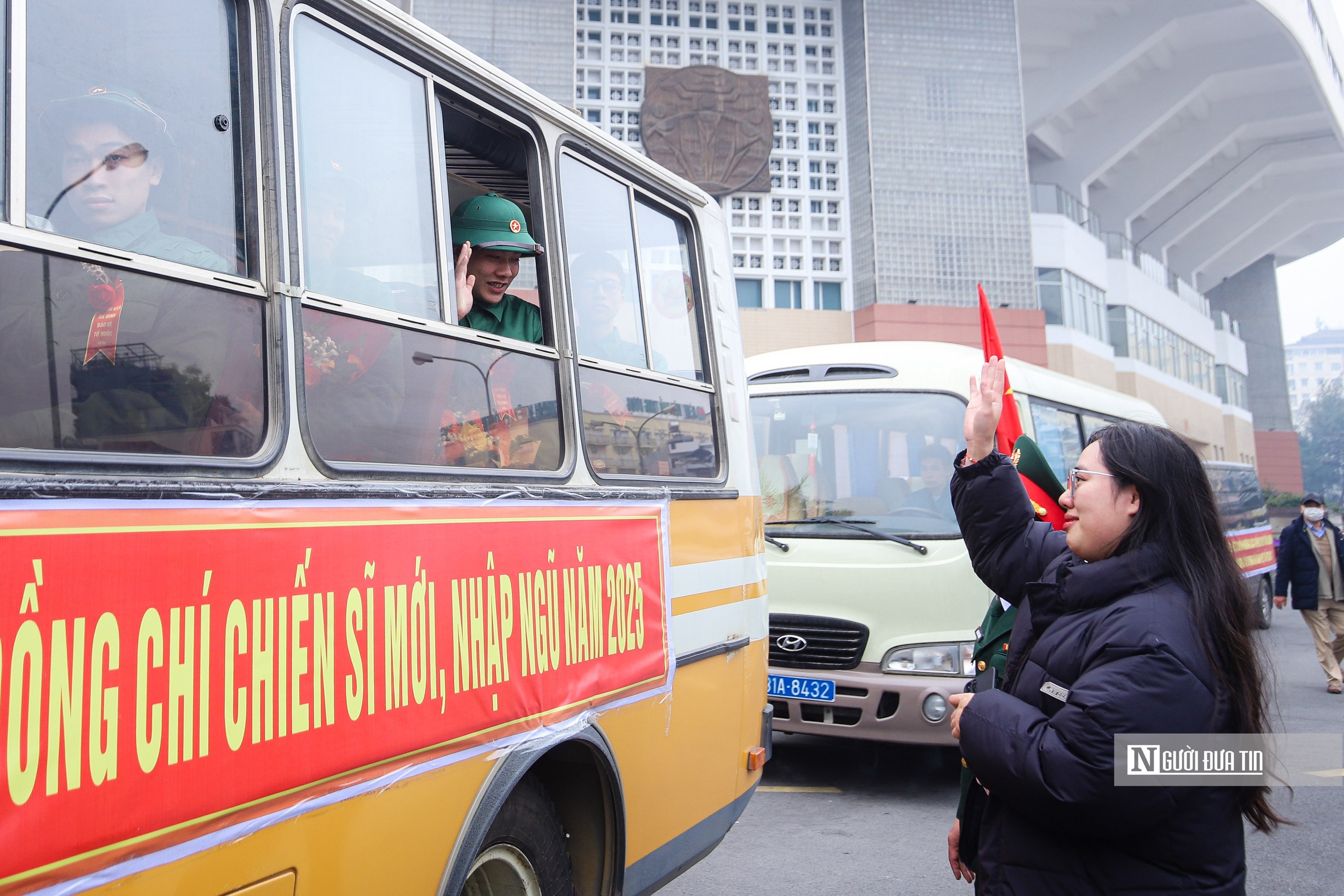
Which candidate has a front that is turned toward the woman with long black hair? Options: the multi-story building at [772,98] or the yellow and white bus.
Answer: the multi-story building

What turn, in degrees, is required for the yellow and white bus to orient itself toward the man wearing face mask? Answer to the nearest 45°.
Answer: approximately 180°

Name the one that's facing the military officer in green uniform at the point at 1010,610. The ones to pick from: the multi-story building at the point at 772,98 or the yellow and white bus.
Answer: the multi-story building

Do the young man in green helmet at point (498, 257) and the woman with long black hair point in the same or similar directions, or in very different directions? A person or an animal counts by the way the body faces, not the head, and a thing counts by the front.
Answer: very different directions

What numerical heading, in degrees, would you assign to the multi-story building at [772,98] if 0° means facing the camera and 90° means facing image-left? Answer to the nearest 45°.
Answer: approximately 0°

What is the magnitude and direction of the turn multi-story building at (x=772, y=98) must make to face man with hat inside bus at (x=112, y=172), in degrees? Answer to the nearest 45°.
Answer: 0° — it already faces them

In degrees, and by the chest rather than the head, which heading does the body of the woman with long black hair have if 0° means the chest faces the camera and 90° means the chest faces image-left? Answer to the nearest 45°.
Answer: approximately 90°

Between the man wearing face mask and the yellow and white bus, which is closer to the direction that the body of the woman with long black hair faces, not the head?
the yellow and white bus

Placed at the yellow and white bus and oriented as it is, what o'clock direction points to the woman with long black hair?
The woman with long black hair is roughly at 8 o'clock from the yellow and white bus.
